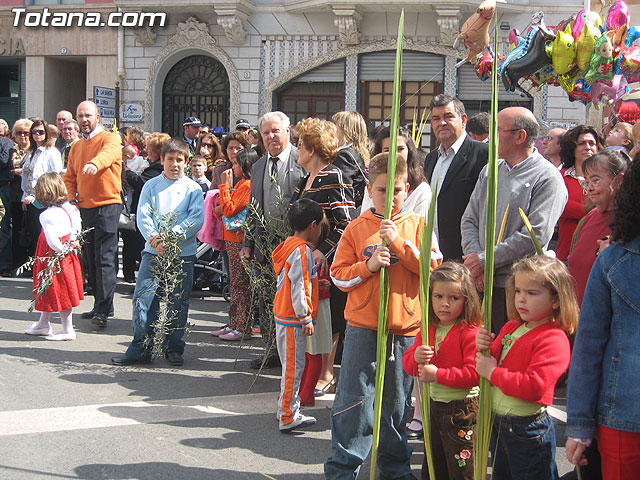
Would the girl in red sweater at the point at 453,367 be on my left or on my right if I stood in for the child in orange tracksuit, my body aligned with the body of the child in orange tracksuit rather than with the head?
on my right

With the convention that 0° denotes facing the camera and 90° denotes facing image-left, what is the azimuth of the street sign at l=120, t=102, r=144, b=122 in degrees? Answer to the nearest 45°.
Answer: approximately 0°

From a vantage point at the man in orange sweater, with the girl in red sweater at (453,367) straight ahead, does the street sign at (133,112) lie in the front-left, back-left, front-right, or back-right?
back-left

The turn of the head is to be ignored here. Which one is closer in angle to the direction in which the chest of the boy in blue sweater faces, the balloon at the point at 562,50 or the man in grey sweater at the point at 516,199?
the man in grey sweater

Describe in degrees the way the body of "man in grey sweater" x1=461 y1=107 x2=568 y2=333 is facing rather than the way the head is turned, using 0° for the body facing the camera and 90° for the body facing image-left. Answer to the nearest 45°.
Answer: approximately 45°

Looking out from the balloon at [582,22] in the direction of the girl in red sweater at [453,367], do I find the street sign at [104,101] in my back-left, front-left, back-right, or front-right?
back-right

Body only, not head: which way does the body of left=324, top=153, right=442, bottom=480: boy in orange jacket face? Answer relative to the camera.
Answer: toward the camera

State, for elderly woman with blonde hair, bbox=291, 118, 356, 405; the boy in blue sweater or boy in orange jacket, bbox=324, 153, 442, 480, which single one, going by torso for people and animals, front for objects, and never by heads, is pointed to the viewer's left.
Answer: the elderly woman with blonde hair

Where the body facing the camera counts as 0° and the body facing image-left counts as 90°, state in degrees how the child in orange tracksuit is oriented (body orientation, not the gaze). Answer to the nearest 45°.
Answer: approximately 270°
